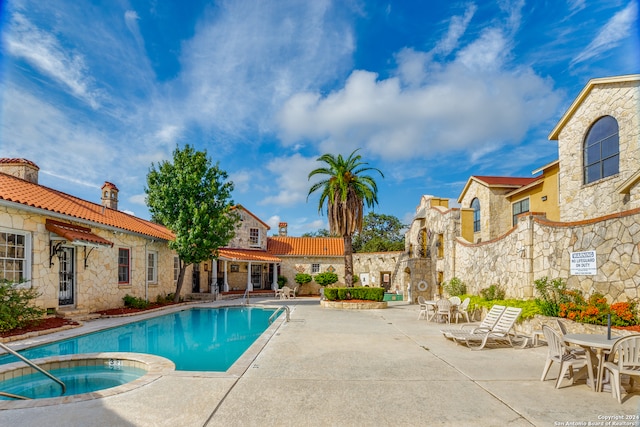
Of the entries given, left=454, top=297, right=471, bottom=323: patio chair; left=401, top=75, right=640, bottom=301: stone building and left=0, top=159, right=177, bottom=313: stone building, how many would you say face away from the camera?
0

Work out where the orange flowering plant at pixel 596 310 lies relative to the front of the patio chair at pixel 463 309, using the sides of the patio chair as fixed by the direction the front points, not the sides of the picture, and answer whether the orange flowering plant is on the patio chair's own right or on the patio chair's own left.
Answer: on the patio chair's own left

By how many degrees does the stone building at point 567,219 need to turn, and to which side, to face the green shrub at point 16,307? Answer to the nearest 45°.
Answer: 0° — it already faces it

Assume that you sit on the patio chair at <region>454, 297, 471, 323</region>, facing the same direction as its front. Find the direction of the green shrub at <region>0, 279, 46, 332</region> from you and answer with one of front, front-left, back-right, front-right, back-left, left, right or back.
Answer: front

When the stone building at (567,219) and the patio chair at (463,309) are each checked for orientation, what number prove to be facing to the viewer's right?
0

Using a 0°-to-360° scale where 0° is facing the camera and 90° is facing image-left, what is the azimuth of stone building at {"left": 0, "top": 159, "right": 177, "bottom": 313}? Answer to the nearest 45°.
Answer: approximately 315°

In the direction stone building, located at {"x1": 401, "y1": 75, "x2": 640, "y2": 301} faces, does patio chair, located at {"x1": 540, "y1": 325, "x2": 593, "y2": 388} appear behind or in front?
in front

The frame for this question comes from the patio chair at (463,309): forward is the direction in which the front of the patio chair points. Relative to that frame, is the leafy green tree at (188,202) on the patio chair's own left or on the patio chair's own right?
on the patio chair's own right

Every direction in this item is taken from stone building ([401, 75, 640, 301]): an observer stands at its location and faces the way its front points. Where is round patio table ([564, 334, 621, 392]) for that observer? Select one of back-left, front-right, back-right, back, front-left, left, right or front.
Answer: front-left

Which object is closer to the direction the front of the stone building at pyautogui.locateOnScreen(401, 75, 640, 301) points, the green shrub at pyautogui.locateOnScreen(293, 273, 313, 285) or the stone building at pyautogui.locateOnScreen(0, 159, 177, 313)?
the stone building
